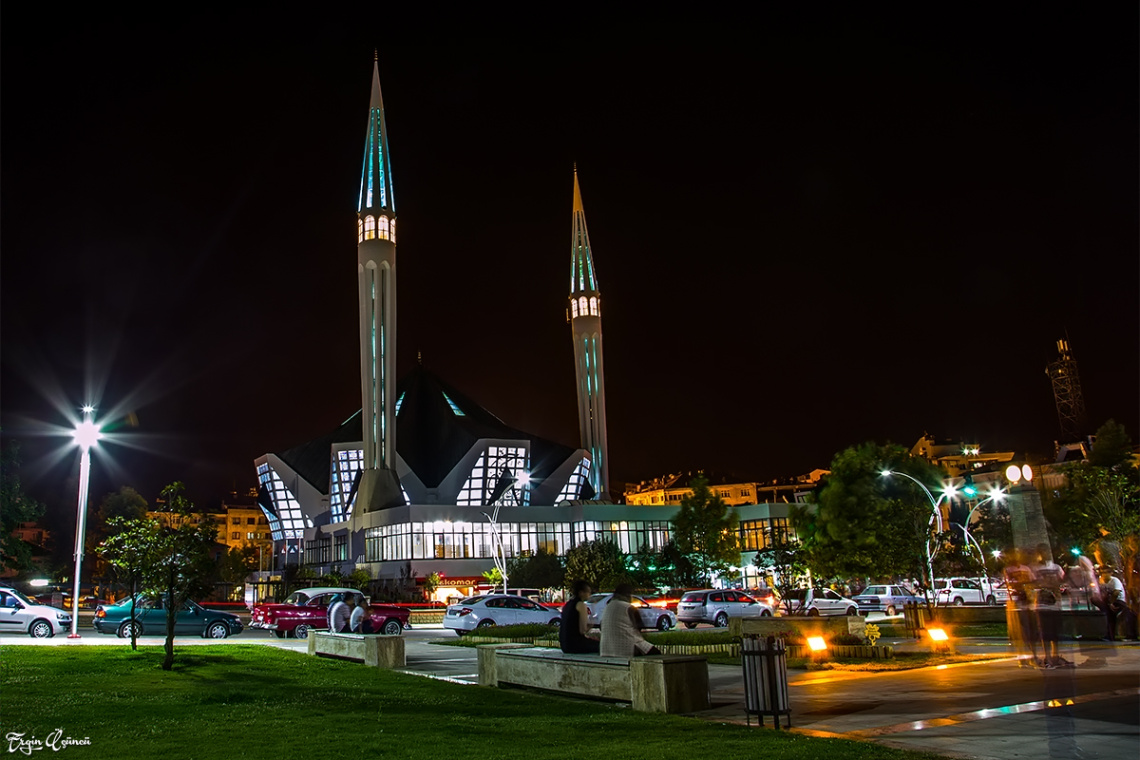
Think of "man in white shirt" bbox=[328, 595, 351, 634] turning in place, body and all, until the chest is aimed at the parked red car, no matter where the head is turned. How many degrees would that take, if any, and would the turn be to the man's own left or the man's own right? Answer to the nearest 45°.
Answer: approximately 45° to the man's own left

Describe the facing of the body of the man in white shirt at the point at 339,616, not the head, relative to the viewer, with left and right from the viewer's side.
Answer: facing away from the viewer

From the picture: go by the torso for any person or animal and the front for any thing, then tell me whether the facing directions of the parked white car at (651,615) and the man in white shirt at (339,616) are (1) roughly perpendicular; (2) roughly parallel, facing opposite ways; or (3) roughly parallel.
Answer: roughly perpendicular

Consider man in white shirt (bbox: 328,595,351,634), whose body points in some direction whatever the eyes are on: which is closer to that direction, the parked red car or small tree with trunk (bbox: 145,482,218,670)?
the parked red car

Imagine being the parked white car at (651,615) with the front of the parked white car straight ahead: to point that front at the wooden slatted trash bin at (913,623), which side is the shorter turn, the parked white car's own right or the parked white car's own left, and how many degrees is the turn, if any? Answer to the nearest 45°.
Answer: approximately 45° to the parked white car's own right

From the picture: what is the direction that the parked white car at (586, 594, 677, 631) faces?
to the viewer's right

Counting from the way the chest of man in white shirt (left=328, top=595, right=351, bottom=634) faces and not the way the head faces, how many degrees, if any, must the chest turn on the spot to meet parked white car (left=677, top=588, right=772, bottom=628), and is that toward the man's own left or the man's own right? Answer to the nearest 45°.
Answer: approximately 90° to the man's own right

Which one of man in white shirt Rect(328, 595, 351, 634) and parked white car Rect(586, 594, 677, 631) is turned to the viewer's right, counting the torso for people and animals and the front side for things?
the parked white car

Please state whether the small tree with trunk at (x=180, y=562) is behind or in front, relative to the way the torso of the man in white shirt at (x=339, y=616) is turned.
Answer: behind
